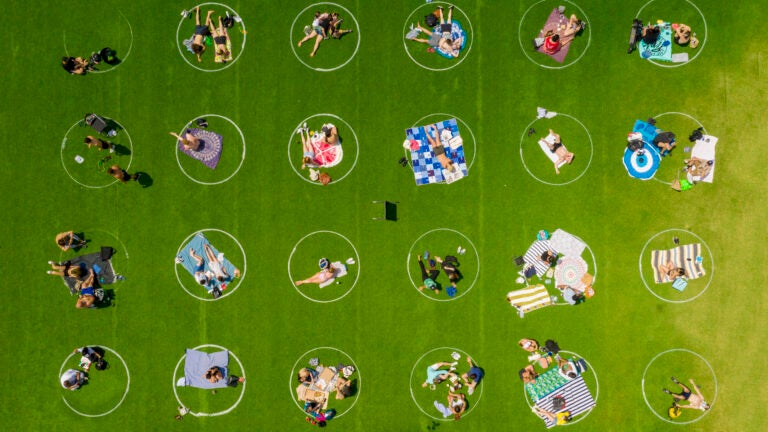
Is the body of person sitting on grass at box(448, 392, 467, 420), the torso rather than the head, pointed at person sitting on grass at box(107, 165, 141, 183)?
no

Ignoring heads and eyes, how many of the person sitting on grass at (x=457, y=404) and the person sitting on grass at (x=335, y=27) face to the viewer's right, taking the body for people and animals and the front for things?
1

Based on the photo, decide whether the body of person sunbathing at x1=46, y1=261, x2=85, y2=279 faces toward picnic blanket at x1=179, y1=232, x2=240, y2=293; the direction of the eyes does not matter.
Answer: no

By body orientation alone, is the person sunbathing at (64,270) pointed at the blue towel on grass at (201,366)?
no

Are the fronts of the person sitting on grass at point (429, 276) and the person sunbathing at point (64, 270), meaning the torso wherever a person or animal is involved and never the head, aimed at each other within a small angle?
no

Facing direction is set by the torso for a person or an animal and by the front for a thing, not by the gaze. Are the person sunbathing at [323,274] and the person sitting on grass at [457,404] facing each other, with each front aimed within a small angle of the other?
no
